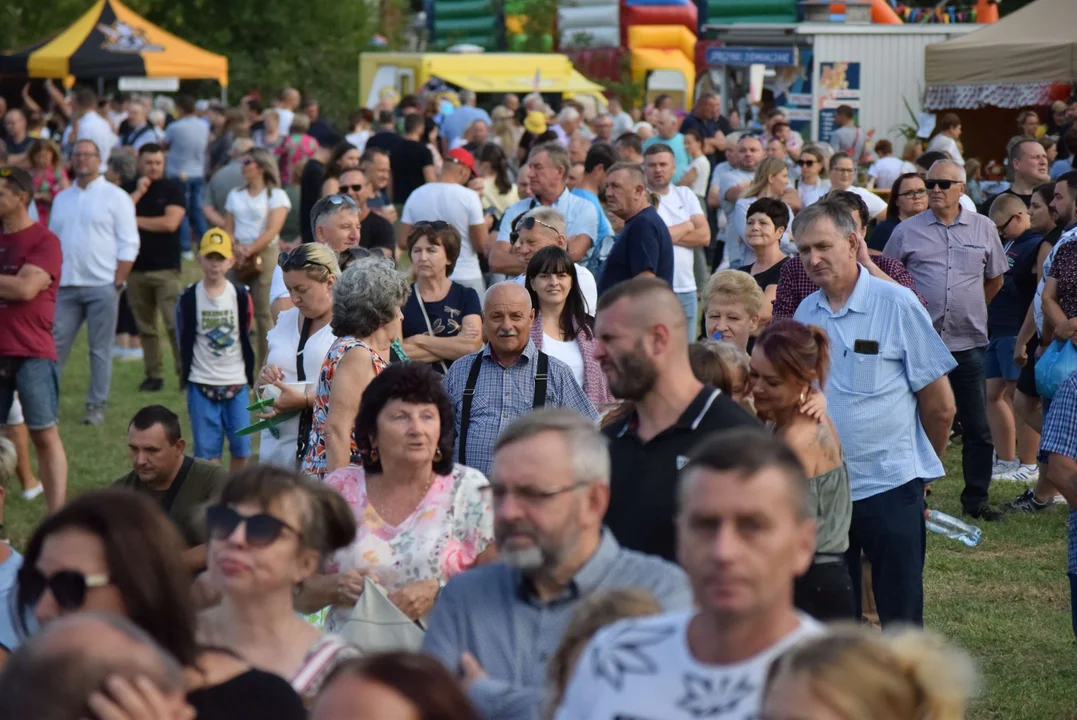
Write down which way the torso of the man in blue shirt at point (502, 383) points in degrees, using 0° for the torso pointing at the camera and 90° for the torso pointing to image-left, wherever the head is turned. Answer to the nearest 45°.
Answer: approximately 0°

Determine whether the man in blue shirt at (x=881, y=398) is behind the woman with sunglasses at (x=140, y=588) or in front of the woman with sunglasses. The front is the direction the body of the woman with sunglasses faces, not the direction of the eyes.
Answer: behind

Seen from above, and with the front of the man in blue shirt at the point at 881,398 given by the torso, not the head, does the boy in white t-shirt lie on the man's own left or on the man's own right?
on the man's own right

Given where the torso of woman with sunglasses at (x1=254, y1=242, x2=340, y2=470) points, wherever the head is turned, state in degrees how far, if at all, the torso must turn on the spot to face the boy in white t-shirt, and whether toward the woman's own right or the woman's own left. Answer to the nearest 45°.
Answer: approximately 135° to the woman's own right

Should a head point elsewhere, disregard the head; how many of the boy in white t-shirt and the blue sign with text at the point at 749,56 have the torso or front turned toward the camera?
2

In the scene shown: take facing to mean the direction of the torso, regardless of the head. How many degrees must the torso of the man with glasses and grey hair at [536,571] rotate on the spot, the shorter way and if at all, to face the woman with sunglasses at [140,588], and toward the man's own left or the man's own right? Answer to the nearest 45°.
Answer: approximately 45° to the man's own right

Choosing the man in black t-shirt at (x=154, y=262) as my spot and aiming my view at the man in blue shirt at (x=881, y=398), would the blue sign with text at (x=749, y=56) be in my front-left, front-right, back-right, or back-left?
back-left

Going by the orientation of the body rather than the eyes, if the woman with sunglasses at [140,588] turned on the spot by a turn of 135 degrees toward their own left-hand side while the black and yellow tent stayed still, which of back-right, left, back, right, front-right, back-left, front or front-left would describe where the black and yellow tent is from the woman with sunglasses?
left

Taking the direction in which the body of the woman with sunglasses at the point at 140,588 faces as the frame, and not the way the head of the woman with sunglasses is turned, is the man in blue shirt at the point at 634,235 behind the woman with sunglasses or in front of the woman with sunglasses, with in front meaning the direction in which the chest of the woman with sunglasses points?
behind

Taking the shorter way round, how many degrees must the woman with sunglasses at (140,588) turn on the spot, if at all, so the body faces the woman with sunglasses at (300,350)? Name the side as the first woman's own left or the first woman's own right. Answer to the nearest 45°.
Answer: approximately 135° to the first woman's own right
